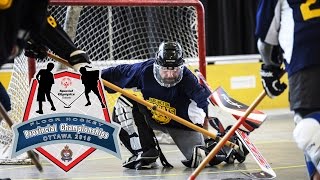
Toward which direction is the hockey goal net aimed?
toward the camera

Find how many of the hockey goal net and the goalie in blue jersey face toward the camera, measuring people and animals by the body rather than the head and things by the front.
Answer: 2

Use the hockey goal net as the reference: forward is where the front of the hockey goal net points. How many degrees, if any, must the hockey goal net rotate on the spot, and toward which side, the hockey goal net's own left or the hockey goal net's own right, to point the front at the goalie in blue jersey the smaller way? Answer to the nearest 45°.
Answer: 0° — it already faces them

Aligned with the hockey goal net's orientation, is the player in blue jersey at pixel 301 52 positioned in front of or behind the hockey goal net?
in front

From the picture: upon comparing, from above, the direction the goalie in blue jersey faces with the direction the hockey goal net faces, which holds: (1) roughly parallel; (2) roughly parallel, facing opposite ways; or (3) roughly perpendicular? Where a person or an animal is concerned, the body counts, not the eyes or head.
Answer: roughly parallel

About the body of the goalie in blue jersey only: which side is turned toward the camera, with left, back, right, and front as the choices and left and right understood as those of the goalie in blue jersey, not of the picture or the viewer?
front

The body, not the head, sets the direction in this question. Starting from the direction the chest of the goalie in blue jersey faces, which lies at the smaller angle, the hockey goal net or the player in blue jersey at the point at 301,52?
the player in blue jersey

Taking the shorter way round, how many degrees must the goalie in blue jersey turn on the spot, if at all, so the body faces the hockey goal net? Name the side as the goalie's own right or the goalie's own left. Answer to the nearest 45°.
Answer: approximately 180°
